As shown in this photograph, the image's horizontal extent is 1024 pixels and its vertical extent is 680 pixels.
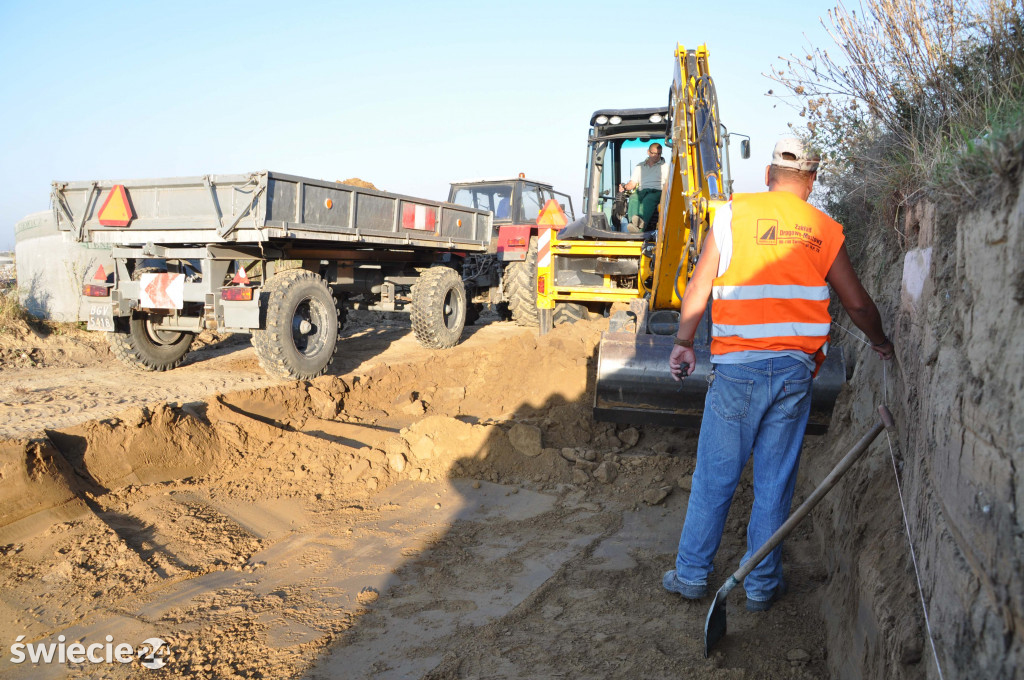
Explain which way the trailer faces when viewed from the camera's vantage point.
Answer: facing away from the viewer and to the right of the viewer

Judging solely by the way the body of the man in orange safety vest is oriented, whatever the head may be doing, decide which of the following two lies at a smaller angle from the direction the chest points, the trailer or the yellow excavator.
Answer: the yellow excavator

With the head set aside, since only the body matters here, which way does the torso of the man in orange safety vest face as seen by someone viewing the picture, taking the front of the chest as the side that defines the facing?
away from the camera

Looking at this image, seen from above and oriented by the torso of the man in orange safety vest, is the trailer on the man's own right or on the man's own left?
on the man's own left

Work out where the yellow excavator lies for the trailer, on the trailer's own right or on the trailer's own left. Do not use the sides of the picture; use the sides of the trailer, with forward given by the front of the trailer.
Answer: on the trailer's own right

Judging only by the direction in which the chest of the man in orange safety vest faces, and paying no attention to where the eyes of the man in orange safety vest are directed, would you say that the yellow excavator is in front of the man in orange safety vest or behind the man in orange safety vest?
in front

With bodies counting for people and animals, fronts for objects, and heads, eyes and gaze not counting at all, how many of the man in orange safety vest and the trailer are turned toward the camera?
0
